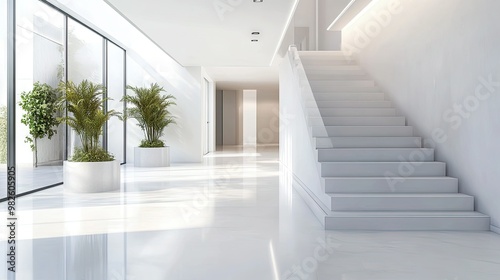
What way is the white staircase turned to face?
toward the camera

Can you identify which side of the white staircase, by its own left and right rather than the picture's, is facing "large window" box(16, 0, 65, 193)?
right

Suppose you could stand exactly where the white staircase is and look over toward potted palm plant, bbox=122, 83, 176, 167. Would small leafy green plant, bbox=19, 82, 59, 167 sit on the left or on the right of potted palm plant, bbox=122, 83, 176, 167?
left

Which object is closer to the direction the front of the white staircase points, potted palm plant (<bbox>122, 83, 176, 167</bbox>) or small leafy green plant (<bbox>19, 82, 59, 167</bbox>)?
the small leafy green plant

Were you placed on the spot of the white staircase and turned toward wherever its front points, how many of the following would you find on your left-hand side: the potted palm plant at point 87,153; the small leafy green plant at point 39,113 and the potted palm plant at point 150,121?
0

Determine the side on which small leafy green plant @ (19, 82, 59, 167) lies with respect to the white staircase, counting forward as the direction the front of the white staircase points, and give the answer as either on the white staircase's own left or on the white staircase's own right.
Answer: on the white staircase's own right

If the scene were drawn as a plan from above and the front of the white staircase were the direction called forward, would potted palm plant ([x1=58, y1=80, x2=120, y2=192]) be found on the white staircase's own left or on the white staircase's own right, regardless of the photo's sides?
on the white staircase's own right

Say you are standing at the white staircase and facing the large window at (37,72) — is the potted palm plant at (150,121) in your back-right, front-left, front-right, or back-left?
front-right

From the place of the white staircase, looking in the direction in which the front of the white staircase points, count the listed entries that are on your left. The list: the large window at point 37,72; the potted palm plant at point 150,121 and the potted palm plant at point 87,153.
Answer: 0

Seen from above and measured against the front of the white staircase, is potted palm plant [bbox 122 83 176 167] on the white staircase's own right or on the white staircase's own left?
on the white staircase's own right

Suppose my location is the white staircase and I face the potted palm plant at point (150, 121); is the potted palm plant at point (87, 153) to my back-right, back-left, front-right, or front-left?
front-left

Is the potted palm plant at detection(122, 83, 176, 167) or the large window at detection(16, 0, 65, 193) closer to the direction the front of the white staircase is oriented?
the large window
